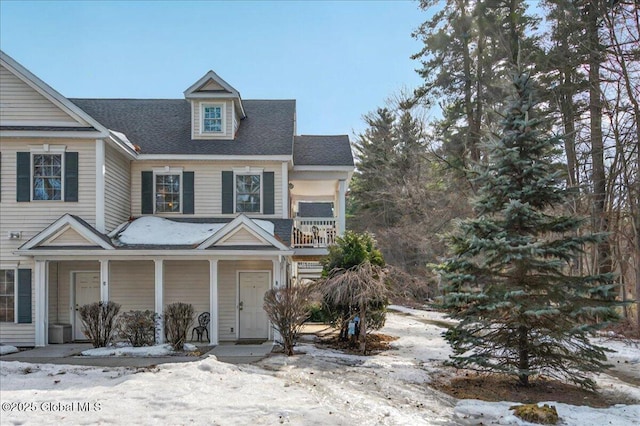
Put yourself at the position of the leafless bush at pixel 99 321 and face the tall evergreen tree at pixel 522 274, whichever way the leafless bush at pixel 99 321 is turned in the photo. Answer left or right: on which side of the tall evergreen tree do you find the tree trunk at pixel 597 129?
left

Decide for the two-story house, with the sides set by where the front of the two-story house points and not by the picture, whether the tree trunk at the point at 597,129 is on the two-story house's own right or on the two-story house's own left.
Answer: on the two-story house's own left

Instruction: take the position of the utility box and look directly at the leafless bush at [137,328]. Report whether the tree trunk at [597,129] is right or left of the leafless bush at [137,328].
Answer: left

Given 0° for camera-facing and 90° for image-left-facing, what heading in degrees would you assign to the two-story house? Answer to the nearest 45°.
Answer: approximately 0°

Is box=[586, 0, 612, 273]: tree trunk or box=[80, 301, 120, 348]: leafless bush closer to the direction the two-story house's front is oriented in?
the leafless bush
